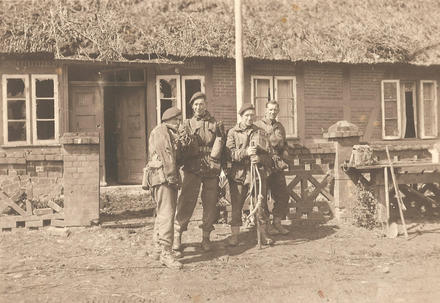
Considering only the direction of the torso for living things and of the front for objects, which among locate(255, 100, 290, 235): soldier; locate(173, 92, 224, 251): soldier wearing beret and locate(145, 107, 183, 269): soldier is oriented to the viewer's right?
locate(145, 107, 183, 269): soldier

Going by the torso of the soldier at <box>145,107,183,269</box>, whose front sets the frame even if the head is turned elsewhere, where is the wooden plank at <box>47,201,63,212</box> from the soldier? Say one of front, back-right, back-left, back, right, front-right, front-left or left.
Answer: back-left

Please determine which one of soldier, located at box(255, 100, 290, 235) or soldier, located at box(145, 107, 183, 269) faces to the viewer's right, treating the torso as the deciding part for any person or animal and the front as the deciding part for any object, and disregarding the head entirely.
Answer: soldier, located at box(145, 107, 183, 269)

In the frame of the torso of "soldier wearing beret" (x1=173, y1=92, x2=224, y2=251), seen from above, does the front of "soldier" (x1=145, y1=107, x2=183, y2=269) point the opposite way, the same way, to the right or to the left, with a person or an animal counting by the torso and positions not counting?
to the left

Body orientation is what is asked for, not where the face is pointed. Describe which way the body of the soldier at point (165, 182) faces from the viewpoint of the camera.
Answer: to the viewer's right

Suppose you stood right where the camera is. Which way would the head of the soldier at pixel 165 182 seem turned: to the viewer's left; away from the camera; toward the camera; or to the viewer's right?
to the viewer's right

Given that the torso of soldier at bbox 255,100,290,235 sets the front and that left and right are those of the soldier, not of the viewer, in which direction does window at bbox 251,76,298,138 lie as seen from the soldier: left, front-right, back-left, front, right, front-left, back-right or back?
back-right

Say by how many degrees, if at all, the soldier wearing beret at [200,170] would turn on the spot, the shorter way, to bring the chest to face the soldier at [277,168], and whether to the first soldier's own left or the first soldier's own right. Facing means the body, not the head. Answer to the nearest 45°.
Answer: approximately 135° to the first soldier's own left

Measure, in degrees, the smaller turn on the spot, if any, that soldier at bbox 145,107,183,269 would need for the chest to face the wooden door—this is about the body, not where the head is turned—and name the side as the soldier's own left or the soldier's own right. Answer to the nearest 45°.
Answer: approximately 90° to the soldier's own left

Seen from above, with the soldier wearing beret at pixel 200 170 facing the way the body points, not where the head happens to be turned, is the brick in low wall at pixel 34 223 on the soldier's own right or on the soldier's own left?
on the soldier's own right

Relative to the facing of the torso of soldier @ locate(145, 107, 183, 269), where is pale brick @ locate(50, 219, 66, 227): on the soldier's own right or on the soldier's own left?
on the soldier's own left

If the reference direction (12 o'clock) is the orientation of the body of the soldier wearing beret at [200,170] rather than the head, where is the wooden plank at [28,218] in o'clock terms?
The wooden plank is roughly at 4 o'clock from the soldier wearing beret.
